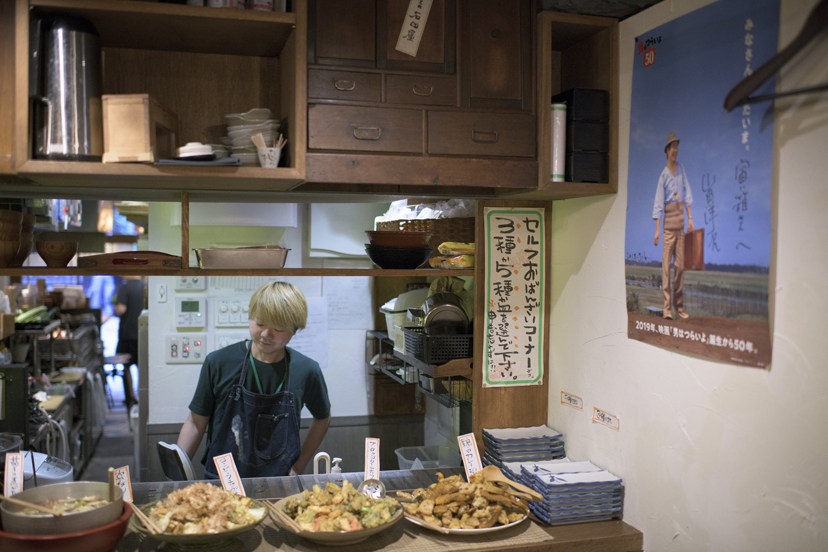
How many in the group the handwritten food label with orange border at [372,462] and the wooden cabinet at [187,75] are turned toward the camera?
2

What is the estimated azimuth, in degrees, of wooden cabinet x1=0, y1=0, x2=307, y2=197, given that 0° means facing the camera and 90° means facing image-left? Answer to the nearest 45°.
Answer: approximately 0°

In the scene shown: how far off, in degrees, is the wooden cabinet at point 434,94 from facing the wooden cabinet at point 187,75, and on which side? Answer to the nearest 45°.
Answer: approximately 90° to its right

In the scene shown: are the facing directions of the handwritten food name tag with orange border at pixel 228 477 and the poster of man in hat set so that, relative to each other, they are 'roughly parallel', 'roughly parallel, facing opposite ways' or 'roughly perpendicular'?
roughly perpendicular

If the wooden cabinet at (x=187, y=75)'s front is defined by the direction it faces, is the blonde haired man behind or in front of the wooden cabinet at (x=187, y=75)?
behind

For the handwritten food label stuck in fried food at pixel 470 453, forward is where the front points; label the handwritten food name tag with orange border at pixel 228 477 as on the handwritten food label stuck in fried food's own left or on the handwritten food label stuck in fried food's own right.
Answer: on the handwritten food label stuck in fried food's own right
